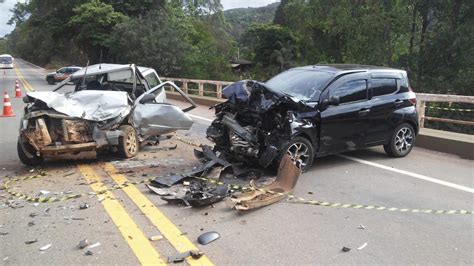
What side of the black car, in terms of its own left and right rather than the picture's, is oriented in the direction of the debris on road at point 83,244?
front

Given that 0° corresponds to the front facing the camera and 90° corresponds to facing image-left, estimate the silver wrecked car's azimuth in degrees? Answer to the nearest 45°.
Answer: approximately 45°

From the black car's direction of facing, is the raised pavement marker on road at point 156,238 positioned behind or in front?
in front

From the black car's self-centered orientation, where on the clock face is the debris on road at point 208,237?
The debris on road is roughly at 11 o'clock from the black car.

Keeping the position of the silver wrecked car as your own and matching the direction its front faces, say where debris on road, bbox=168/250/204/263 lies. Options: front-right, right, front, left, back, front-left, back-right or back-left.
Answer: front-left

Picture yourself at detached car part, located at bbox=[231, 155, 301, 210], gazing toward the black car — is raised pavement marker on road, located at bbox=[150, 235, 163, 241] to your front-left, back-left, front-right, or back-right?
back-left

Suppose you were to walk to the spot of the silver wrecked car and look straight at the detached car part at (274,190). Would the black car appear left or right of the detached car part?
left

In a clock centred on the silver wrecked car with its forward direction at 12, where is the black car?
The black car is roughly at 8 o'clock from the silver wrecked car.

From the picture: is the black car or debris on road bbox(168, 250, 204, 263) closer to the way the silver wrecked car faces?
the debris on road

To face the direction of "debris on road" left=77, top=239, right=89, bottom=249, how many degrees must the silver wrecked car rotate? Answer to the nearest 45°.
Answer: approximately 45° to its left

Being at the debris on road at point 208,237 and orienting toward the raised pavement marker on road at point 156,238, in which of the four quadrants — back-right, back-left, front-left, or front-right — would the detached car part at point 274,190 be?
back-right

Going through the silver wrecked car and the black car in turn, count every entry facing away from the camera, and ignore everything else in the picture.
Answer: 0

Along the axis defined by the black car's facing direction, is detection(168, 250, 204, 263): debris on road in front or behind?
in front

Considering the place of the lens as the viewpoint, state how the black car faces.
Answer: facing the viewer and to the left of the viewer

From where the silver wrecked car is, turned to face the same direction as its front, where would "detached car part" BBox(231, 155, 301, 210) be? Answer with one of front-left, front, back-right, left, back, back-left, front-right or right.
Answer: left

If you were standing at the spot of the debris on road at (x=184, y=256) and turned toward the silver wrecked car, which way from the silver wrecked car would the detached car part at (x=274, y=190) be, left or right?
right
